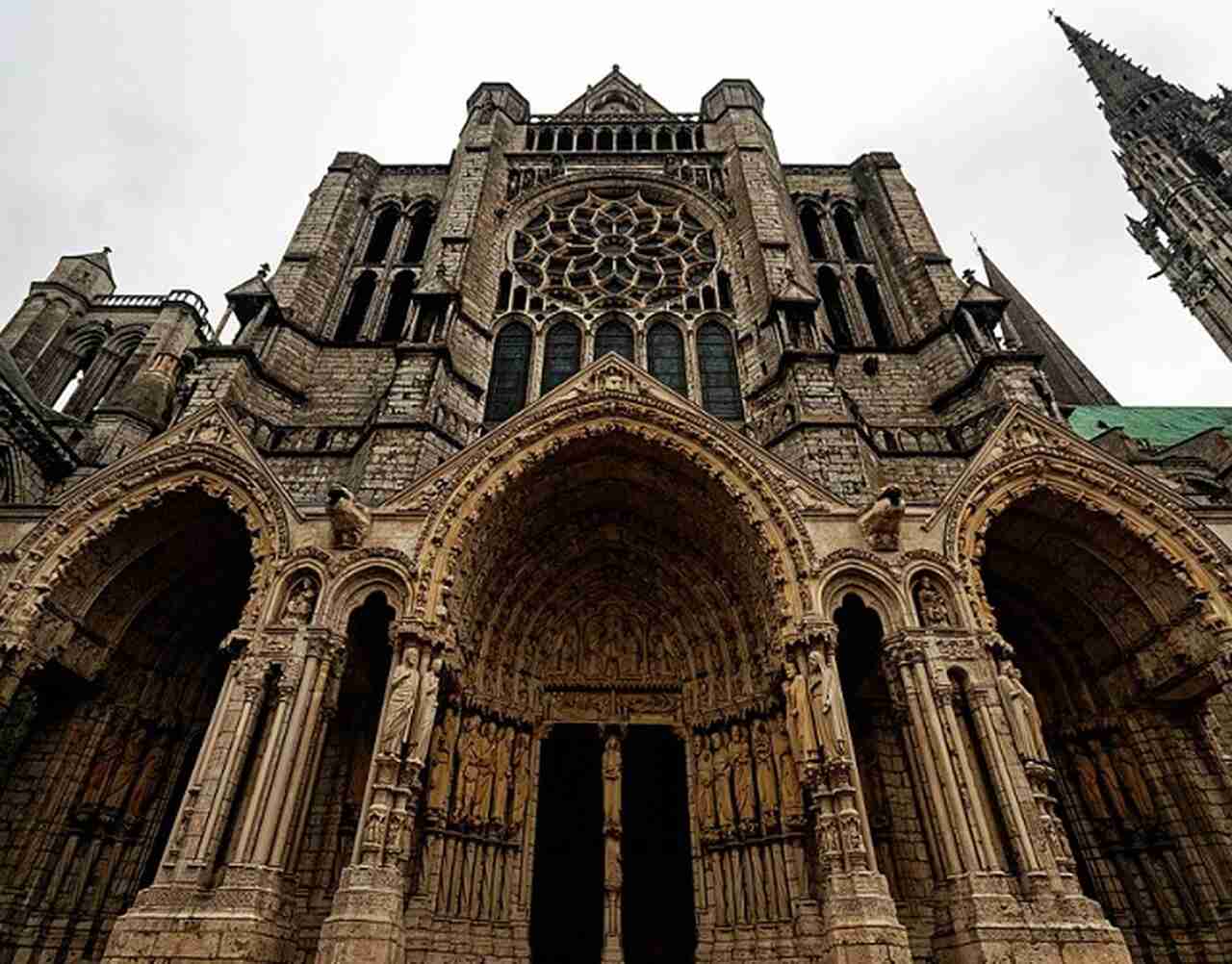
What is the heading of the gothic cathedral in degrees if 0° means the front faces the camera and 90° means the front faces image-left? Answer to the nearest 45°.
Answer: approximately 0°

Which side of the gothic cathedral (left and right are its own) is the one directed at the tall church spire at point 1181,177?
left
